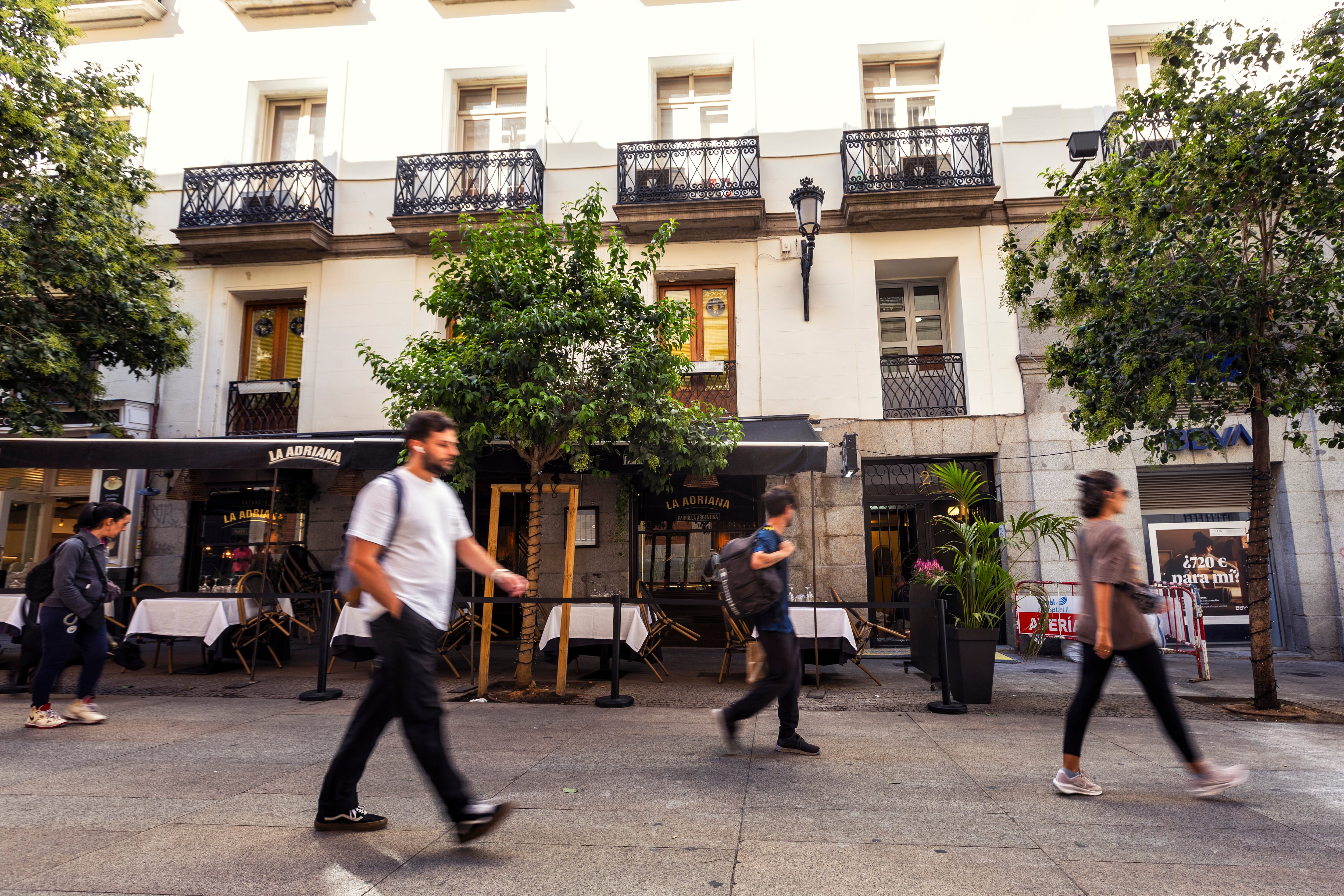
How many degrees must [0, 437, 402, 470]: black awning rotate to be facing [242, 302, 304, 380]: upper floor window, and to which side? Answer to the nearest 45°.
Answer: approximately 180°

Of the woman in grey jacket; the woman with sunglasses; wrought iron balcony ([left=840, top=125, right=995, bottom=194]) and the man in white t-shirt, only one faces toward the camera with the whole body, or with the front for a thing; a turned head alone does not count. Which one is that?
the wrought iron balcony

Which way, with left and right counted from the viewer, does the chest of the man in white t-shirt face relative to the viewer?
facing to the right of the viewer

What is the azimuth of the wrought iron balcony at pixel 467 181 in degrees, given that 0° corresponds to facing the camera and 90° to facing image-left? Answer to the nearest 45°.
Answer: approximately 0°

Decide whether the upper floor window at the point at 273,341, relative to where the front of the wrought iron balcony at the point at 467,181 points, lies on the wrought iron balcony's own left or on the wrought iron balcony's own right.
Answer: on the wrought iron balcony's own right

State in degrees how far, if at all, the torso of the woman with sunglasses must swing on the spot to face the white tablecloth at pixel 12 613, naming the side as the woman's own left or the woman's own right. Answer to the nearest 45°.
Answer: approximately 180°

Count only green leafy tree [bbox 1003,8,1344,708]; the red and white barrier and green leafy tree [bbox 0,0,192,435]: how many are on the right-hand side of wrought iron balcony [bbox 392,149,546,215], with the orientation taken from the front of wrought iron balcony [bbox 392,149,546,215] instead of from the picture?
1

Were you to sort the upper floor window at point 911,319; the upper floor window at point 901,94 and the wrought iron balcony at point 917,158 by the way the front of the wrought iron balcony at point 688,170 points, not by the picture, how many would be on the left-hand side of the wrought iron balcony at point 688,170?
3
